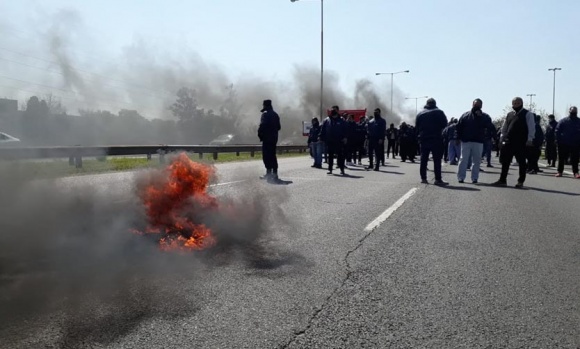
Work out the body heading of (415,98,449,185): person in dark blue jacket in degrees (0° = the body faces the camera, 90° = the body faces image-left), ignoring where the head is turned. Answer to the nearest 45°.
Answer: approximately 180°

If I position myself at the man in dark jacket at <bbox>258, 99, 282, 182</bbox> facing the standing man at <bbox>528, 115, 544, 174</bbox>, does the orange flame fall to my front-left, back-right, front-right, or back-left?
back-right

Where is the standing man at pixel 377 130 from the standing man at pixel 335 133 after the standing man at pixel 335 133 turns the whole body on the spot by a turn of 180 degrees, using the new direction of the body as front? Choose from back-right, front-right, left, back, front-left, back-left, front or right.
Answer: front-right

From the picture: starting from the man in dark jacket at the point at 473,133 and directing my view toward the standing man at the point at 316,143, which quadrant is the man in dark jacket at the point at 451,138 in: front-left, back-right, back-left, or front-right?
front-right

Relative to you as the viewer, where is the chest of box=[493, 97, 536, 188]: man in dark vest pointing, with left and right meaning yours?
facing the viewer and to the left of the viewer
